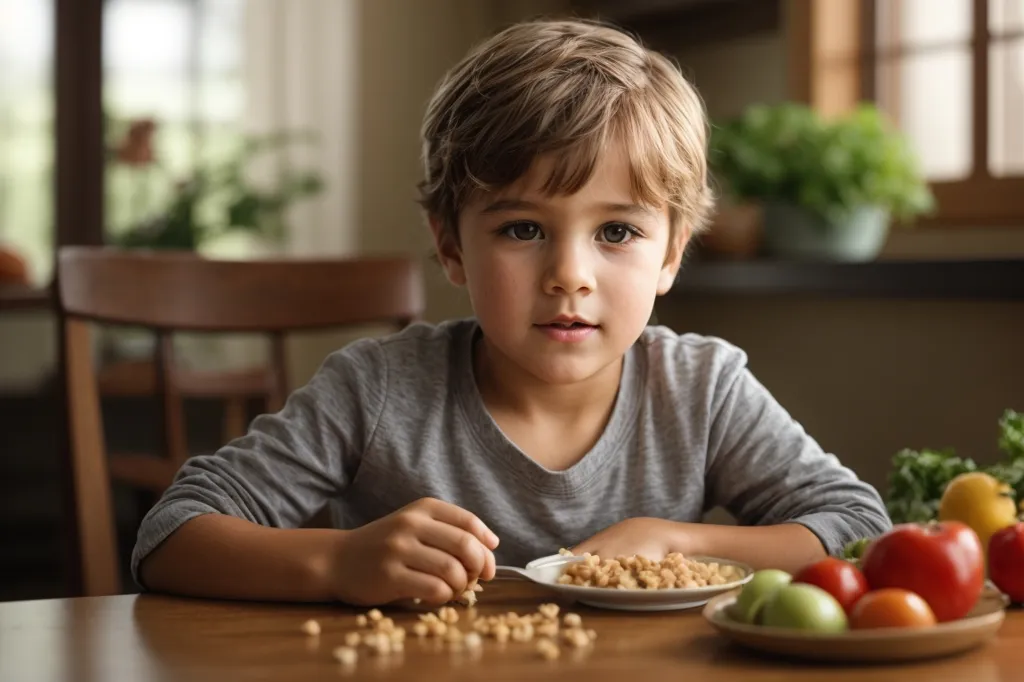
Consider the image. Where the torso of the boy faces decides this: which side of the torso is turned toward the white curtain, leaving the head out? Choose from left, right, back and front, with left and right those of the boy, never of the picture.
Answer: back

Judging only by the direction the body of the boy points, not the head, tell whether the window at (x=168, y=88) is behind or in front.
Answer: behind

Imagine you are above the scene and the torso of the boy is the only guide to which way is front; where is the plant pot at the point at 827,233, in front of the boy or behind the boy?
behind

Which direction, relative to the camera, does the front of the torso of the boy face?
toward the camera

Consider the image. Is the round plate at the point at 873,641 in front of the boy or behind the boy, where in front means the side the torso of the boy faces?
in front

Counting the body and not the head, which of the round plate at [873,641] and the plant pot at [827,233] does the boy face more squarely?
the round plate
